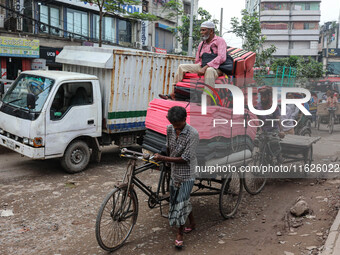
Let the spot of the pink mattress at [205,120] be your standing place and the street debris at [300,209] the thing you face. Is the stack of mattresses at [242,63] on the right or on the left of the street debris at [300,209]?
left

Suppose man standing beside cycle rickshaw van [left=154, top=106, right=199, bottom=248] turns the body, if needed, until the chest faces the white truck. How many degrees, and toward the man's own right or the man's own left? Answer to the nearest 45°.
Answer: approximately 90° to the man's own right

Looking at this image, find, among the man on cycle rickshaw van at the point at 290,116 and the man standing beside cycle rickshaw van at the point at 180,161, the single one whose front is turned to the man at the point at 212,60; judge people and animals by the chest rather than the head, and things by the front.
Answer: the man on cycle rickshaw van at the point at 290,116

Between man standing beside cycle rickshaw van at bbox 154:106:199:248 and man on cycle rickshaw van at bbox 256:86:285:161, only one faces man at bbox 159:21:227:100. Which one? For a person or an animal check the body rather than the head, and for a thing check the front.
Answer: man on cycle rickshaw van at bbox 256:86:285:161

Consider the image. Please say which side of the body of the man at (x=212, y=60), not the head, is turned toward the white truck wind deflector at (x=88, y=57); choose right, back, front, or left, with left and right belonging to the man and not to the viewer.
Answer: right

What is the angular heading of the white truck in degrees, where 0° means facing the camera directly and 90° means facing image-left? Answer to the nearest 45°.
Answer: approximately 45°

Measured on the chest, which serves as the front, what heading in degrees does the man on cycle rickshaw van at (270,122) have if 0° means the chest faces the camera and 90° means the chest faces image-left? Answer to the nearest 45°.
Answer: approximately 45°
